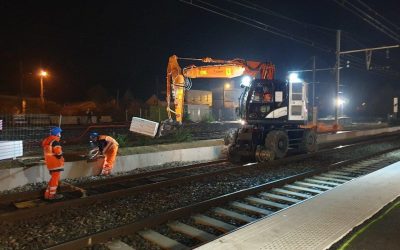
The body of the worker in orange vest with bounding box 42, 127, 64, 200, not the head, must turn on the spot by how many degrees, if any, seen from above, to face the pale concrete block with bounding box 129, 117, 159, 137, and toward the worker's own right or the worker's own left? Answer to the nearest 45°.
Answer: approximately 45° to the worker's own left

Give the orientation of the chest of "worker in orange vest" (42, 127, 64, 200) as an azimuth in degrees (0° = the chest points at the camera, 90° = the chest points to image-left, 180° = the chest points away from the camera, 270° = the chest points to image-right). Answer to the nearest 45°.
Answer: approximately 270°

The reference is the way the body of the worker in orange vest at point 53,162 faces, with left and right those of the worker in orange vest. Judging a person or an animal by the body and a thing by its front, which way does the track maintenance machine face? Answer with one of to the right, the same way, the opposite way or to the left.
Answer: the opposite way

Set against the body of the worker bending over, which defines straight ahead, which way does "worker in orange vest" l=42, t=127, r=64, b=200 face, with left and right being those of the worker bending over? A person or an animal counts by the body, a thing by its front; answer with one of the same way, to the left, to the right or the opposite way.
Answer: the opposite way

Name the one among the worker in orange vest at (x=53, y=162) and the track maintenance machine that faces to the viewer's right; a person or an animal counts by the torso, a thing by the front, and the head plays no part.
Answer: the worker in orange vest

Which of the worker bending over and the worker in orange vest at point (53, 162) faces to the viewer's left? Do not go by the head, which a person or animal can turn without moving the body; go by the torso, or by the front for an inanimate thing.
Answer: the worker bending over

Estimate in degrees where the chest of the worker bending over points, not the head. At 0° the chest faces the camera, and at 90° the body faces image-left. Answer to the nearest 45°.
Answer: approximately 90°

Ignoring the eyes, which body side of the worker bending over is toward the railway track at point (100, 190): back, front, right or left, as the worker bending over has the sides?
left
